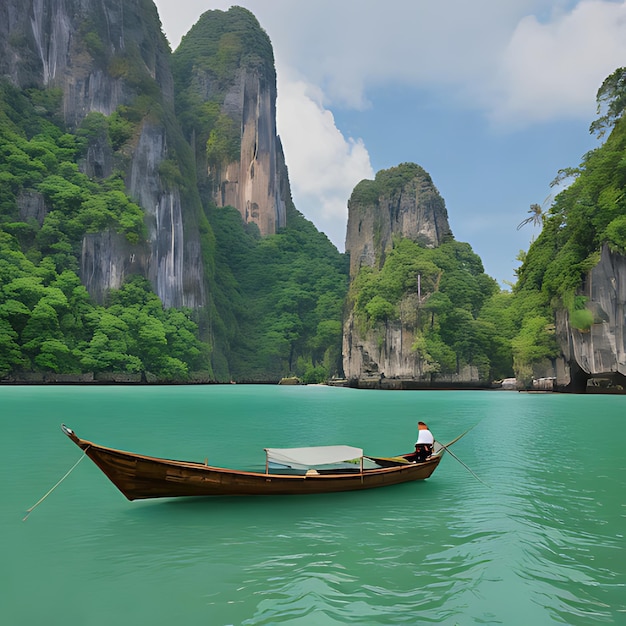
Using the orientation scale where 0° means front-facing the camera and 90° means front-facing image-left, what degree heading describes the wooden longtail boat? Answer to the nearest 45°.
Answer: approximately 90°

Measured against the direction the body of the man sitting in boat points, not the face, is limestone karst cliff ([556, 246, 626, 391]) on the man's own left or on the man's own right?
on the man's own right

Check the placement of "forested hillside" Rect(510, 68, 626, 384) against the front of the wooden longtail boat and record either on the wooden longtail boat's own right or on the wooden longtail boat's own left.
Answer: on the wooden longtail boat's own right

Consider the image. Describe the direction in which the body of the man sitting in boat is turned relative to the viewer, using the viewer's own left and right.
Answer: facing to the left of the viewer

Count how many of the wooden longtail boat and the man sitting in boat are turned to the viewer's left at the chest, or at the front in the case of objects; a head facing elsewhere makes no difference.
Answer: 2

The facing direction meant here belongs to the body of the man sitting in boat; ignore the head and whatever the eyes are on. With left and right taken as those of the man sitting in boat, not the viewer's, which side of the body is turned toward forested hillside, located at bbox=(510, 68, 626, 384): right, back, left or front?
right

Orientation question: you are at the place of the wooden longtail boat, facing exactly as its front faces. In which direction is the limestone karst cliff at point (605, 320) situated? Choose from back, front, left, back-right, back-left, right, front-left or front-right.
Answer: back-right
